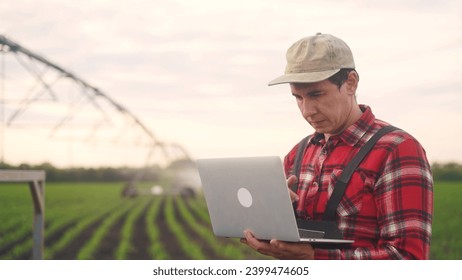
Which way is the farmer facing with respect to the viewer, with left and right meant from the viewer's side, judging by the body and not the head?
facing the viewer and to the left of the viewer

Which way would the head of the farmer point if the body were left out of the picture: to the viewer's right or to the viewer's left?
to the viewer's left
